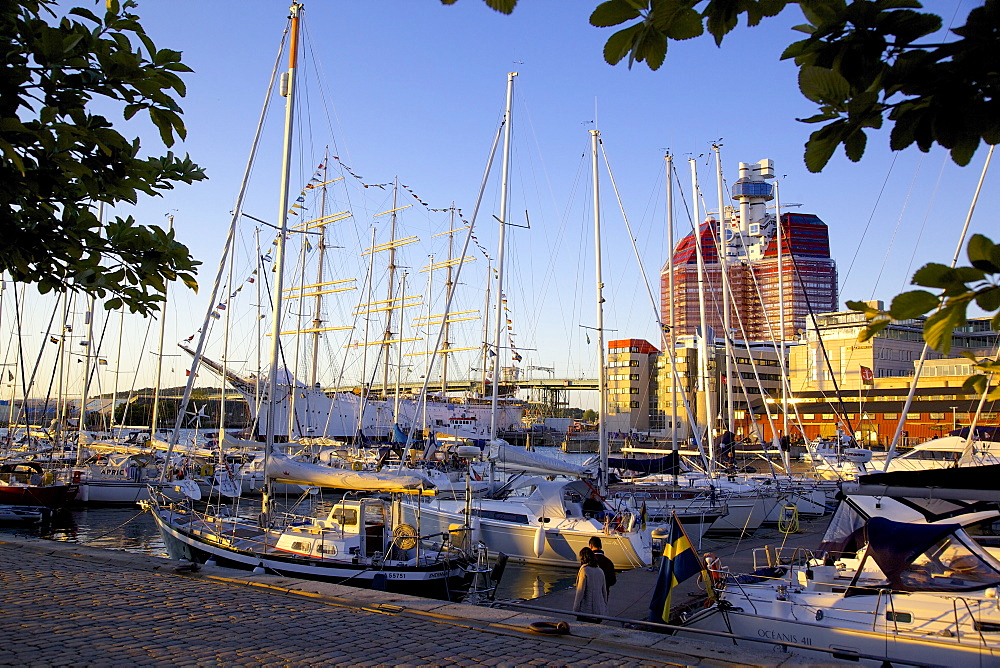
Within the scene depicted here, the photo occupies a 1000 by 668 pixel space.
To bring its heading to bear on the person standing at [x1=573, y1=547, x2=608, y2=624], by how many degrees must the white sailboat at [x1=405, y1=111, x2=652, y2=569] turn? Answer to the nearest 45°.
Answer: approximately 135° to its left

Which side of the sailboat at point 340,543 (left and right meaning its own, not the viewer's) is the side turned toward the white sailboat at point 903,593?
back

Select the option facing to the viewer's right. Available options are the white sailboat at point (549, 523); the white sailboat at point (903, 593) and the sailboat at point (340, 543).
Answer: the white sailboat at point (903, 593)

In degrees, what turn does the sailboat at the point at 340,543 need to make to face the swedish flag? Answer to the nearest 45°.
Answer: approximately 180°

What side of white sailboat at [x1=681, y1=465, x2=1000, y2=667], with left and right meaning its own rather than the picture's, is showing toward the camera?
right

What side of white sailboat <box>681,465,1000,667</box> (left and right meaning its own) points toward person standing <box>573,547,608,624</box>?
back

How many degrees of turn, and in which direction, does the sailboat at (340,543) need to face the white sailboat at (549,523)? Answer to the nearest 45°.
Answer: approximately 90° to its right

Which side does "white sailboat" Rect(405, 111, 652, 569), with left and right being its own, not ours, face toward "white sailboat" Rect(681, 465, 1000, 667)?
back

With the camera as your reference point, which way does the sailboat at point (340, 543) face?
facing away from the viewer and to the left of the viewer

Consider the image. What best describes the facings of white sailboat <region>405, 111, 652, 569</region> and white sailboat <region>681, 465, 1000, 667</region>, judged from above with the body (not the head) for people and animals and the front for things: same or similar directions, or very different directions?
very different directions
